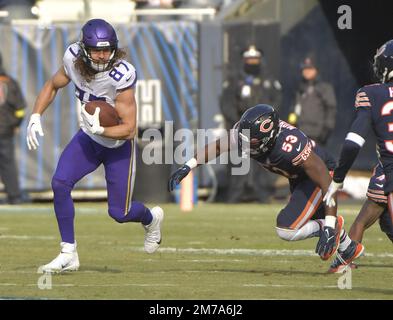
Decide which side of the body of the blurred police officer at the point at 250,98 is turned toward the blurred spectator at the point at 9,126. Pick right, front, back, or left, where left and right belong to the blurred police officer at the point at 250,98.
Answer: right

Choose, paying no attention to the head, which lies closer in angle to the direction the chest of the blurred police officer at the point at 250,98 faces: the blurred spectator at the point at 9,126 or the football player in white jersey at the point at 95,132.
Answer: the football player in white jersey

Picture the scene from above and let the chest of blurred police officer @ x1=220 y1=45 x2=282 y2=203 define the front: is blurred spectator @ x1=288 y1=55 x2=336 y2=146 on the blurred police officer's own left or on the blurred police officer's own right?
on the blurred police officer's own left

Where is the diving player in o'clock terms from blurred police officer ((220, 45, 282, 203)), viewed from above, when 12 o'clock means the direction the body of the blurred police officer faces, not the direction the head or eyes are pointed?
The diving player is roughly at 12 o'clock from the blurred police officer.

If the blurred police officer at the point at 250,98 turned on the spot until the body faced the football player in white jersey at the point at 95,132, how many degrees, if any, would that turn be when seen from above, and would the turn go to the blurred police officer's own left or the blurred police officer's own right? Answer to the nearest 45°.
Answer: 0° — they already face them
